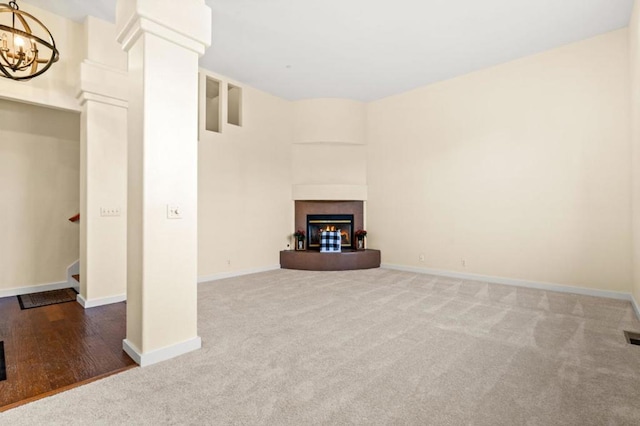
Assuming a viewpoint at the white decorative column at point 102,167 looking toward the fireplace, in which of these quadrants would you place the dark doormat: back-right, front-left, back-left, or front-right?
back-left

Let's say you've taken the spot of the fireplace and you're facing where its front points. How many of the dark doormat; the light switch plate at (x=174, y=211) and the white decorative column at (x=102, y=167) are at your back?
0

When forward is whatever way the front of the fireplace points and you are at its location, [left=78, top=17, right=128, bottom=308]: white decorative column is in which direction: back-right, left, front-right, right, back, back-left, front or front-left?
front-right

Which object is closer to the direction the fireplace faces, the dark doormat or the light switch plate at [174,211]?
the light switch plate

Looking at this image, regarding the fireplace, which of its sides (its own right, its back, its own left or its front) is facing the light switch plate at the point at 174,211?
front

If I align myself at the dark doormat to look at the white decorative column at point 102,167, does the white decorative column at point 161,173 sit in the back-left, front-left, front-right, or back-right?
front-right

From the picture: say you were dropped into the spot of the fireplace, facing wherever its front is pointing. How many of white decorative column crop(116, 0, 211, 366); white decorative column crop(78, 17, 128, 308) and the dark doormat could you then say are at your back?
0

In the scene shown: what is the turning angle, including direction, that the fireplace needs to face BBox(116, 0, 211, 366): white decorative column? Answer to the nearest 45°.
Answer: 0° — it already faces it

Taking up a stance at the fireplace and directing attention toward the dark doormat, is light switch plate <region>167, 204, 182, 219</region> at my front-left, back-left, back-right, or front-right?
front-left

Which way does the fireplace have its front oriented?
toward the camera

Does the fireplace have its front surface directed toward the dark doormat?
no
